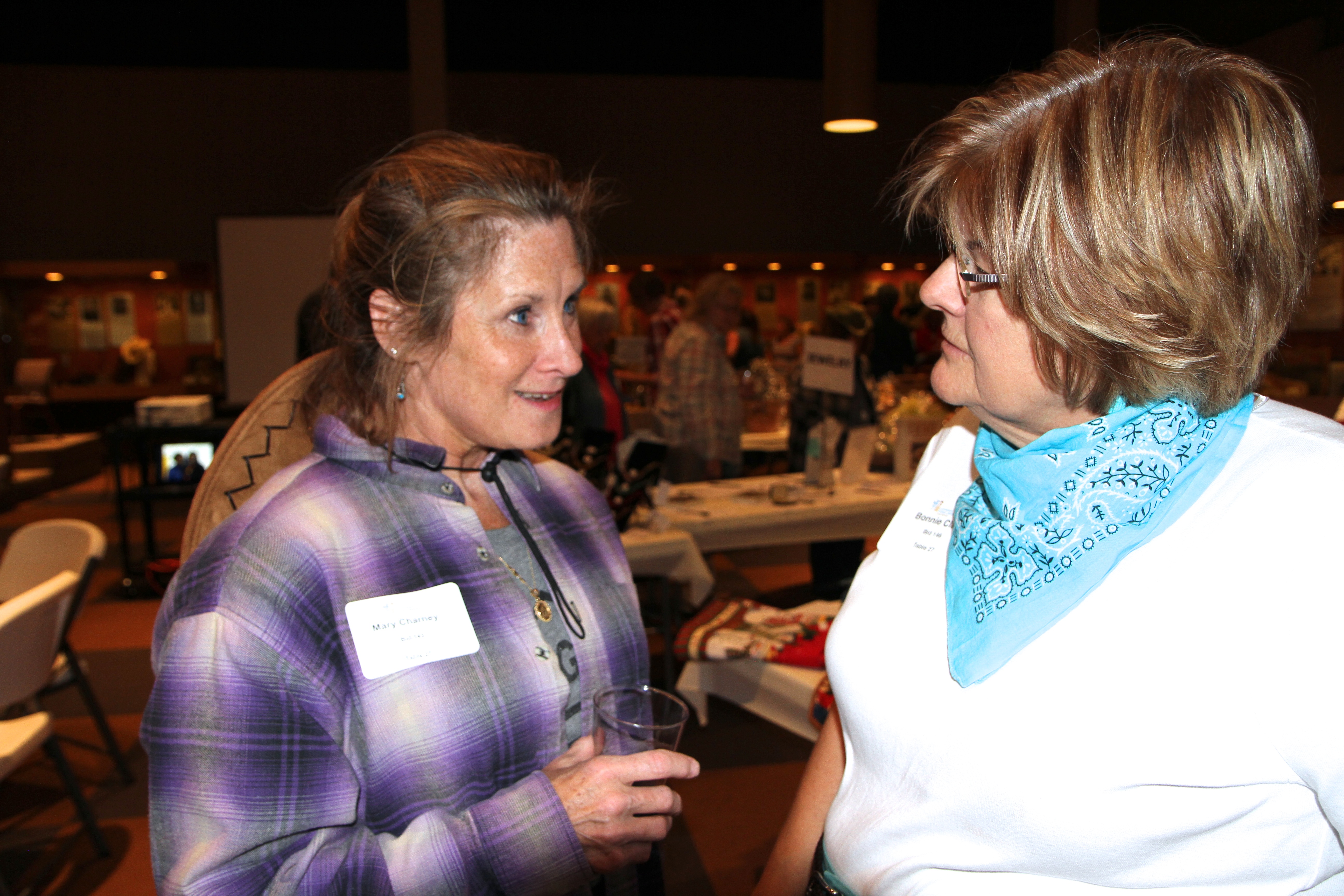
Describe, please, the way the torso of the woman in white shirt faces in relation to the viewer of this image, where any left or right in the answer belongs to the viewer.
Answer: facing the viewer and to the left of the viewer

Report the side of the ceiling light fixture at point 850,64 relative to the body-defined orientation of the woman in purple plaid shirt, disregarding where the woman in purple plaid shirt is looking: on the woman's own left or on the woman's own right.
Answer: on the woman's own left

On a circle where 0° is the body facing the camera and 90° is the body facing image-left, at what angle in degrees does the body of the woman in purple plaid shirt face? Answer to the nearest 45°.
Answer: approximately 315°

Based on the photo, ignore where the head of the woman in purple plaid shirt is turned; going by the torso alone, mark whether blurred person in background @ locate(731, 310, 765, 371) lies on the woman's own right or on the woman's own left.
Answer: on the woman's own left

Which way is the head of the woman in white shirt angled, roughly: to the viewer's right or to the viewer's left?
to the viewer's left

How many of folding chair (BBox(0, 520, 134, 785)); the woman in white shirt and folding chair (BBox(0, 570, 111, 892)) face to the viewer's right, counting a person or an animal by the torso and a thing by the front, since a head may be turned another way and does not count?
0
